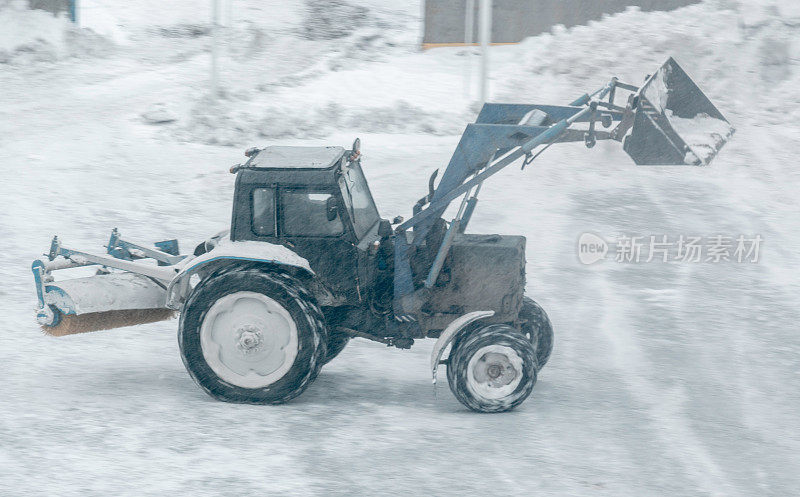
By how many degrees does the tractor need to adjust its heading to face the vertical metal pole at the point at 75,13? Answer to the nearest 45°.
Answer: approximately 90° to its left

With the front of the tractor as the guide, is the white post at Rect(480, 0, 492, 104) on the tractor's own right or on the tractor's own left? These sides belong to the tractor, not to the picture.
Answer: on the tractor's own left

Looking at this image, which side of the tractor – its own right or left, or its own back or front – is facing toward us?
right

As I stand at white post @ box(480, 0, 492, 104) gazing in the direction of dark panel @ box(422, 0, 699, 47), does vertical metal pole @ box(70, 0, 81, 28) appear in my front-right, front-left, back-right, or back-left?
front-left

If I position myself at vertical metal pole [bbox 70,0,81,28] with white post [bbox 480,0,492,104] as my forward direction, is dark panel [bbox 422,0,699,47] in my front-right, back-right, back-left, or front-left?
front-left

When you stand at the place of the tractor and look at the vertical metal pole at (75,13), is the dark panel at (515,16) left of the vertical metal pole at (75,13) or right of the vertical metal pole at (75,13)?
right

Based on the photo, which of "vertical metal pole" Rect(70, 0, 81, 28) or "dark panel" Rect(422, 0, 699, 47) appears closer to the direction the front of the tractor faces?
the dark panel

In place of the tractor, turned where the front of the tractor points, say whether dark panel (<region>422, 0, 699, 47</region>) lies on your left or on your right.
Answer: on your left
